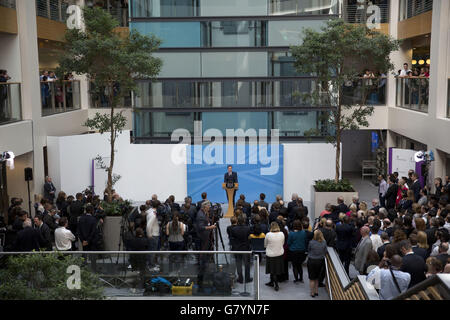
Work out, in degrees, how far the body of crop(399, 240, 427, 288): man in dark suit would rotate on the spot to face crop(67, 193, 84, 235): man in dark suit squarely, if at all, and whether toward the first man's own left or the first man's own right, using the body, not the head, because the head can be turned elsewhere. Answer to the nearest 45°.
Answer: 0° — they already face them

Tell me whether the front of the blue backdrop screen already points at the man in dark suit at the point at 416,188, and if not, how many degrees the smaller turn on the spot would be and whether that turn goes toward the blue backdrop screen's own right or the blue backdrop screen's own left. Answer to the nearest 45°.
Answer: approximately 45° to the blue backdrop screen's own left

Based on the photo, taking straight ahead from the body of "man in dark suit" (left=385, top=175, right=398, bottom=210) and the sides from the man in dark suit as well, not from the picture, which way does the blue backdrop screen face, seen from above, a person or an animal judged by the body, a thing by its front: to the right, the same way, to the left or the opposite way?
to the left

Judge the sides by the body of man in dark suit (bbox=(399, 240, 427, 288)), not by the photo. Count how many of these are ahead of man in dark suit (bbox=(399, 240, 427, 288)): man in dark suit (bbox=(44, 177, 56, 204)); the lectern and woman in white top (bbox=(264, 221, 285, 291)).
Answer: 3

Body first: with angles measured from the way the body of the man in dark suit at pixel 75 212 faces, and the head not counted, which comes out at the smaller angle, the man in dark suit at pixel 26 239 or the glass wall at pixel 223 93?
the glass wall

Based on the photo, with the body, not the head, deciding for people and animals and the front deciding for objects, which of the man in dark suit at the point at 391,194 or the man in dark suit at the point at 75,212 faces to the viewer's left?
the man in dark suit at the point at 391,194

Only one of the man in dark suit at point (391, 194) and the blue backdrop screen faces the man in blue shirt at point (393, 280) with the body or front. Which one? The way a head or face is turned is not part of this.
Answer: the blue backdrop screen

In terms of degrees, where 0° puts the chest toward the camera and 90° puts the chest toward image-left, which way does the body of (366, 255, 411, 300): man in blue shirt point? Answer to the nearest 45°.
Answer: approximately 135°

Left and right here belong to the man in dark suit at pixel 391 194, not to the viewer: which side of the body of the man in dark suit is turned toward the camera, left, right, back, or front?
left

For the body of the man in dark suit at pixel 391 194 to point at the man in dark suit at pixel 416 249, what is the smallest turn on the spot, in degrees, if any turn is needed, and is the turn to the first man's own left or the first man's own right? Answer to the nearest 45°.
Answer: approximately 90° to the first man's own left

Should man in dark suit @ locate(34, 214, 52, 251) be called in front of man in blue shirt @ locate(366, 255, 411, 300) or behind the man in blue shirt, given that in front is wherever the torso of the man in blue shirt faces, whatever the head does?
in front

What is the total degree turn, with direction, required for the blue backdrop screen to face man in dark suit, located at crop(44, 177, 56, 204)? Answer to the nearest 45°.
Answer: approximately 45° to its right

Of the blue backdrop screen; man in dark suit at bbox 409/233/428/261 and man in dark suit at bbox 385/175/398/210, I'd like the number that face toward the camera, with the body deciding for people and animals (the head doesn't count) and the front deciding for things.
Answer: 1

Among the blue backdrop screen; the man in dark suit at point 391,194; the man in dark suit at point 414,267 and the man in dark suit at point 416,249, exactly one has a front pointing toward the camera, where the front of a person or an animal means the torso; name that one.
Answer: the blue backdrop screen

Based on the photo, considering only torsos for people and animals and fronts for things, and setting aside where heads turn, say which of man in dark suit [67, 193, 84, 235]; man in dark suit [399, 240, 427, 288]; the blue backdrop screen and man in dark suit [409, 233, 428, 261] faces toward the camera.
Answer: the blue backdrop screen

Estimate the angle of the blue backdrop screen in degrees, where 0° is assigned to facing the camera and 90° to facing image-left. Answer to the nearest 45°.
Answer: approximately 0°

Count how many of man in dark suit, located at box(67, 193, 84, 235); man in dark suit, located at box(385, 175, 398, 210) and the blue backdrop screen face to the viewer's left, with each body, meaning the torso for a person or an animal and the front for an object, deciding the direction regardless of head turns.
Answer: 1

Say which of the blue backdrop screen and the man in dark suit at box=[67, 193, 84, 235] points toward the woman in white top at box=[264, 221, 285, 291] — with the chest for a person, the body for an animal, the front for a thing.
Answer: the blue backdrop screen

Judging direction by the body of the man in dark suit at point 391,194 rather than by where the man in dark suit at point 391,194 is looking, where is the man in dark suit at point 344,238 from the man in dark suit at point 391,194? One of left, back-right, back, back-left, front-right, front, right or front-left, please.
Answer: left
